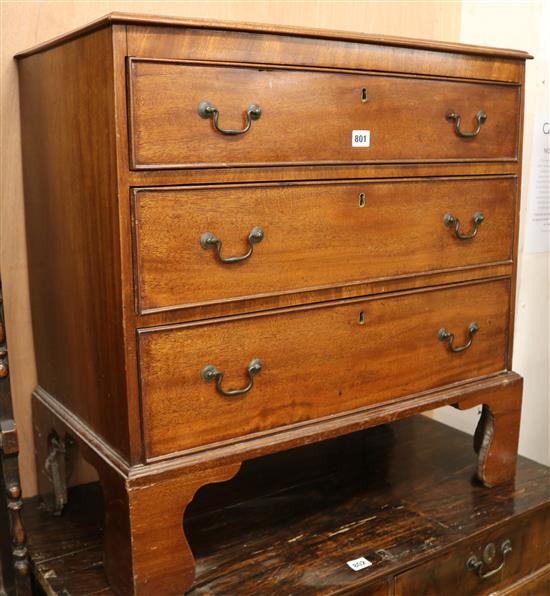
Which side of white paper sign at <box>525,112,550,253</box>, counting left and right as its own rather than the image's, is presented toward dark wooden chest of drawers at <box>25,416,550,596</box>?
front

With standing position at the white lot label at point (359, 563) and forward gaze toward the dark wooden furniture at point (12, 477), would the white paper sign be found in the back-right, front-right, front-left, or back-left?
back-right

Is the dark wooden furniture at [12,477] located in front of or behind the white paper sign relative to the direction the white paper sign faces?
in front

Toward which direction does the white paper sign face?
toward the camera

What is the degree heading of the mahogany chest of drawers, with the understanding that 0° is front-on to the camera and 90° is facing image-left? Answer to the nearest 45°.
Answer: approximately 315°

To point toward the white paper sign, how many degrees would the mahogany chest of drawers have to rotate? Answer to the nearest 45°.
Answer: approximately 90° to its left

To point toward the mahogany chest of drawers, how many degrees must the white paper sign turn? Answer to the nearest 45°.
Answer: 0° — it already faces it

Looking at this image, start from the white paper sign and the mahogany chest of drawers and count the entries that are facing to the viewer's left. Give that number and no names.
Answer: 0

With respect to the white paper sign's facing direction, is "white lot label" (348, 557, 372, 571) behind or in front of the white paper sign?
in front

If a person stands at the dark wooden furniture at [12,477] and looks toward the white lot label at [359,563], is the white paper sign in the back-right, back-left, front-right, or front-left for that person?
front-left
